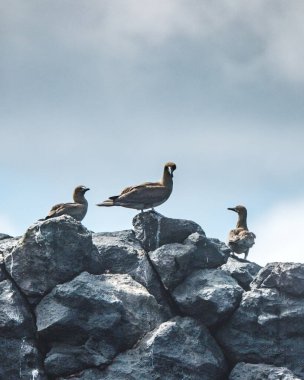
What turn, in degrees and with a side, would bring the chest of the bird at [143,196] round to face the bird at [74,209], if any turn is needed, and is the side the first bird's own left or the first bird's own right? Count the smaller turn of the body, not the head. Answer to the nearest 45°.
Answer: approximately 135° to the first bird's own left

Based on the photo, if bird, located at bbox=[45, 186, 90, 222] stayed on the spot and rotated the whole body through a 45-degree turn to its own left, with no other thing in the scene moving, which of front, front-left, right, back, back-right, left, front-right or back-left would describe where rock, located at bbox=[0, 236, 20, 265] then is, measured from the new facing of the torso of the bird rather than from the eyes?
back

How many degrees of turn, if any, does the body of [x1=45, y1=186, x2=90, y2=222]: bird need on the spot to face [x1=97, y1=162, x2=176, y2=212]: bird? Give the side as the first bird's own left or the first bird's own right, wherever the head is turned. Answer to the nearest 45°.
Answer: approximately 45° to the first bird's own right

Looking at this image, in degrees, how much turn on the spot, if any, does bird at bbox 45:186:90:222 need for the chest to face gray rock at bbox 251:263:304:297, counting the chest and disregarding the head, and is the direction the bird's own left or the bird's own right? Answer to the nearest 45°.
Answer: approximately 45° to the bird's own right

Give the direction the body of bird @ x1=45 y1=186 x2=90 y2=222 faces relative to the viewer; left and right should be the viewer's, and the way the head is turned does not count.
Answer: facing to the right of the viewer

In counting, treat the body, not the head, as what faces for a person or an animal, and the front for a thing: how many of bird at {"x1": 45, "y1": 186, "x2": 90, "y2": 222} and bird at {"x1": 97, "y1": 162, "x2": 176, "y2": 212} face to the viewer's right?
2

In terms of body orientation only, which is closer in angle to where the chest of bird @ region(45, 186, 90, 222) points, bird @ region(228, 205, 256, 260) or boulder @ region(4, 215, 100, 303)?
the bird

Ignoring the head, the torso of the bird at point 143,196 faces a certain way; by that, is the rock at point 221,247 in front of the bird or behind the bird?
in front

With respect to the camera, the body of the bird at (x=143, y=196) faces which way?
to the viewer's right

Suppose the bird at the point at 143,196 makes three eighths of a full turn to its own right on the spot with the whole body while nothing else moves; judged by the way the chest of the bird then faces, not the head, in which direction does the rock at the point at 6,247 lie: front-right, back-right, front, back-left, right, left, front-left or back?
front-right

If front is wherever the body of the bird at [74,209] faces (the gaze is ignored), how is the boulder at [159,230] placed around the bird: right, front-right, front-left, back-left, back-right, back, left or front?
front-right
